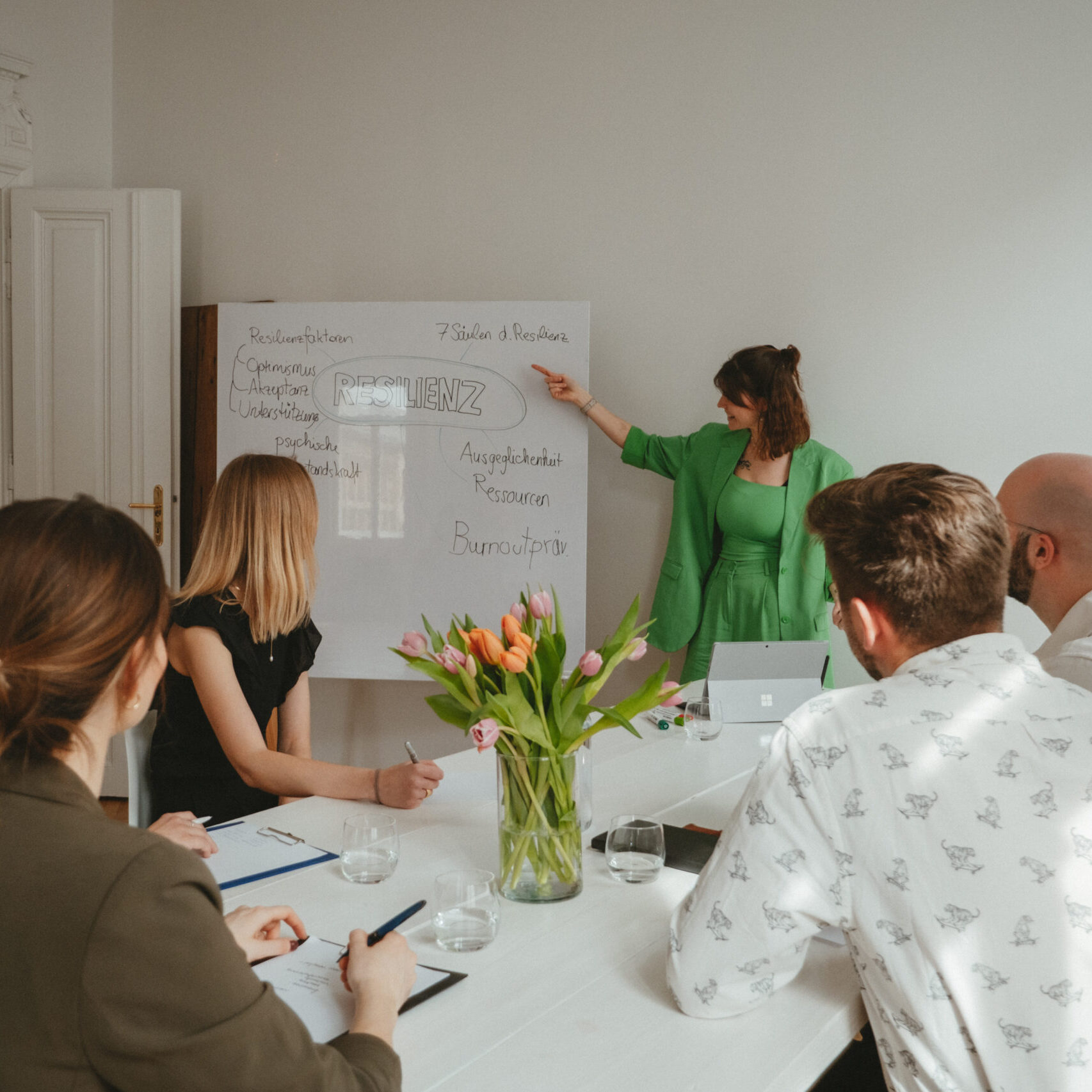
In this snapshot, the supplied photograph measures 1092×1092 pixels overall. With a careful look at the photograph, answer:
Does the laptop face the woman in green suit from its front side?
yes

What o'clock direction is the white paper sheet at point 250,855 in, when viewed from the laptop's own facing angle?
The white paper sheet is roughly at 7 o'clock from the laptop.

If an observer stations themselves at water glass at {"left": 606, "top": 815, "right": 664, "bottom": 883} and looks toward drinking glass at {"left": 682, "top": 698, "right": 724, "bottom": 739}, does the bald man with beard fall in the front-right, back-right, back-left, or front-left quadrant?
front-right

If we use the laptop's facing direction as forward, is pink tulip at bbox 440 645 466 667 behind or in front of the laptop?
behind

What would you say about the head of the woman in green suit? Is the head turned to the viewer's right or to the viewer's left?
to the viewer's left

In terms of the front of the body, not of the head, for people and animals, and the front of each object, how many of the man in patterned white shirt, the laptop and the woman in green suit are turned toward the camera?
1

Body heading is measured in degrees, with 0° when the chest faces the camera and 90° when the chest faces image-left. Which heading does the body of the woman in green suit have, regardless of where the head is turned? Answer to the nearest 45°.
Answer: approximately 0°

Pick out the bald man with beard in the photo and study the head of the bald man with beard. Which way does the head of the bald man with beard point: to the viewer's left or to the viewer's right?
to the viewer's left

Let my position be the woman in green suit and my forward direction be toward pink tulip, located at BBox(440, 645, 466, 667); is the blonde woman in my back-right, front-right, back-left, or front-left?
front-right

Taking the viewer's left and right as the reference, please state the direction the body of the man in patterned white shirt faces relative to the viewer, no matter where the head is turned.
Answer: facing away from the viewer and to the left of the viewer

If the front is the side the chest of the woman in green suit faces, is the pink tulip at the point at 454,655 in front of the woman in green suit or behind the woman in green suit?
in front

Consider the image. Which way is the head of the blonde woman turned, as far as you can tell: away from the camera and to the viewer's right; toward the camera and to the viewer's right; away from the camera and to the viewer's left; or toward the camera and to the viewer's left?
away from the camera and to the viewer's right

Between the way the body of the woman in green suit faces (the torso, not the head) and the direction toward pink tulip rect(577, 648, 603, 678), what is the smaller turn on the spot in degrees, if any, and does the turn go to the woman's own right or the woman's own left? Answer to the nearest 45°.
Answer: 0° — they already face it

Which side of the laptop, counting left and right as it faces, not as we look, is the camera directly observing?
back

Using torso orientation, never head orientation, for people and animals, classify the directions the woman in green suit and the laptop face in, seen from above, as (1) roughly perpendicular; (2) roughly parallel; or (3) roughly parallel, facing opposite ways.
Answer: roughly parallel, facing opposite ways

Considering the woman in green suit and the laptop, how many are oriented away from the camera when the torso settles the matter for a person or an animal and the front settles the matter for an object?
1

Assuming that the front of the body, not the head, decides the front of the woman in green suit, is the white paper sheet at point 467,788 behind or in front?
in front
